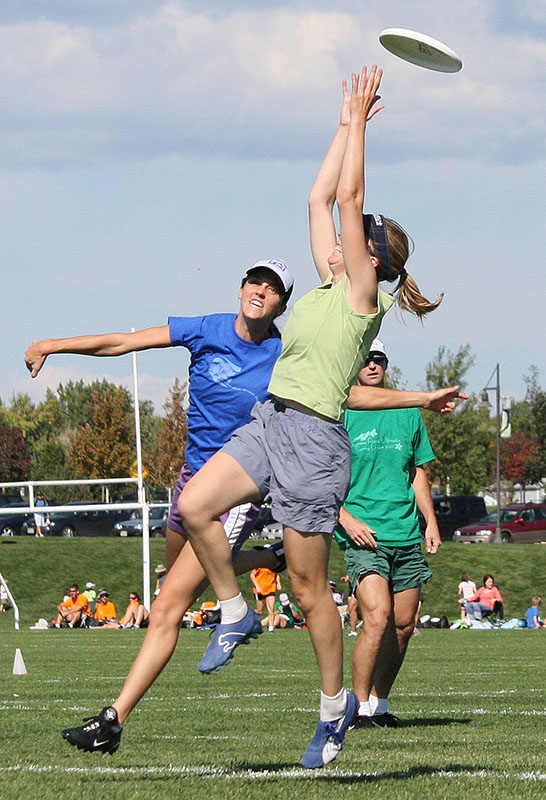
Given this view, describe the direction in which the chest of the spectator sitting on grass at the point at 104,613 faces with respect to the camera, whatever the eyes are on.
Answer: toward the camera

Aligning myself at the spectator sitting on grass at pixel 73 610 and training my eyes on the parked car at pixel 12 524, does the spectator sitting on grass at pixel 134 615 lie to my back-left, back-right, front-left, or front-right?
back-right

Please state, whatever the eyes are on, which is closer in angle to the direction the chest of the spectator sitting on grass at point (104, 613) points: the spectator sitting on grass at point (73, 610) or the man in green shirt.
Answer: the man in green shirt

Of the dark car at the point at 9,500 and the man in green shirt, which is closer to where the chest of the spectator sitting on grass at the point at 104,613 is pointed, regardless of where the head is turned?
the man in green shirt

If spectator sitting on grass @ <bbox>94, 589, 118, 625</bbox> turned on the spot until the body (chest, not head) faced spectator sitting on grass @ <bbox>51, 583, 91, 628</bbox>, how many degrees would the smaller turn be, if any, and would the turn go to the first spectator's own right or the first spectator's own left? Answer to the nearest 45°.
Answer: approximately 90° to the first spectator's own right

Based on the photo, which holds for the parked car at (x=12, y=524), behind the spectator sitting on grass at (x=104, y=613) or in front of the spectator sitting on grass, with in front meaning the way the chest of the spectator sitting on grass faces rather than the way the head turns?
behind

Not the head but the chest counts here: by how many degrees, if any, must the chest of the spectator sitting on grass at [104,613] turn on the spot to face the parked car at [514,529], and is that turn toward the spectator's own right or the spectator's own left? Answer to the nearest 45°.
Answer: approximately 135° to the spectator's own left

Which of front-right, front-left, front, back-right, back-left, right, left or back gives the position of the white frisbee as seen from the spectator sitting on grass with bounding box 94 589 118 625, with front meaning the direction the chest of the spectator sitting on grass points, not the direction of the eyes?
front

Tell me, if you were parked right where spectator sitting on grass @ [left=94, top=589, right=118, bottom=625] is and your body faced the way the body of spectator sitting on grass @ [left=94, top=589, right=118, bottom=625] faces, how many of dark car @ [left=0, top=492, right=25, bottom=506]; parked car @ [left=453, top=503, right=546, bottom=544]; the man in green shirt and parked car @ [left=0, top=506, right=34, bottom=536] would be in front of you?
1

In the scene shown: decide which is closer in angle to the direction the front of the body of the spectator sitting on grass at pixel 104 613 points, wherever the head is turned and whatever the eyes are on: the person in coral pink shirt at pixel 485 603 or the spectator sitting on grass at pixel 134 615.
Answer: the spectator sitting on grass

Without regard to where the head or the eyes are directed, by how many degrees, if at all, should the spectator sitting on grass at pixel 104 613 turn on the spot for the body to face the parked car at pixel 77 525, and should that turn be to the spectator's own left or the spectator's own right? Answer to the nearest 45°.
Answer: approximately 180°

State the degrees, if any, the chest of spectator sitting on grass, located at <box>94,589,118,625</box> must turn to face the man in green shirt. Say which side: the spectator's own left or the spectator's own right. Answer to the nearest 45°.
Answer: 0° — they already face them

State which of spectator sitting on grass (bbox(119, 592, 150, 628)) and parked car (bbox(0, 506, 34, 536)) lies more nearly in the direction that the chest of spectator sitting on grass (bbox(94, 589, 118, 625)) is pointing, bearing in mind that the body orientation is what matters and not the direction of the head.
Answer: the spectator sitting on grass

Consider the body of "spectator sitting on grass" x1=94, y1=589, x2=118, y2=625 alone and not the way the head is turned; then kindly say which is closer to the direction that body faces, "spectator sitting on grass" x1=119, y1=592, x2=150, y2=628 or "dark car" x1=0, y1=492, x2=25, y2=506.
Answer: the spectator sitting on grass

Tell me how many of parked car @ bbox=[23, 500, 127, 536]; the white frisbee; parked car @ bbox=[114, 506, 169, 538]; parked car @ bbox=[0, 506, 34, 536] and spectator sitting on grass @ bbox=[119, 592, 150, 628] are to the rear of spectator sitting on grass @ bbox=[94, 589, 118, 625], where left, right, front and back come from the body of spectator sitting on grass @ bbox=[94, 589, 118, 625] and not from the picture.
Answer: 3
